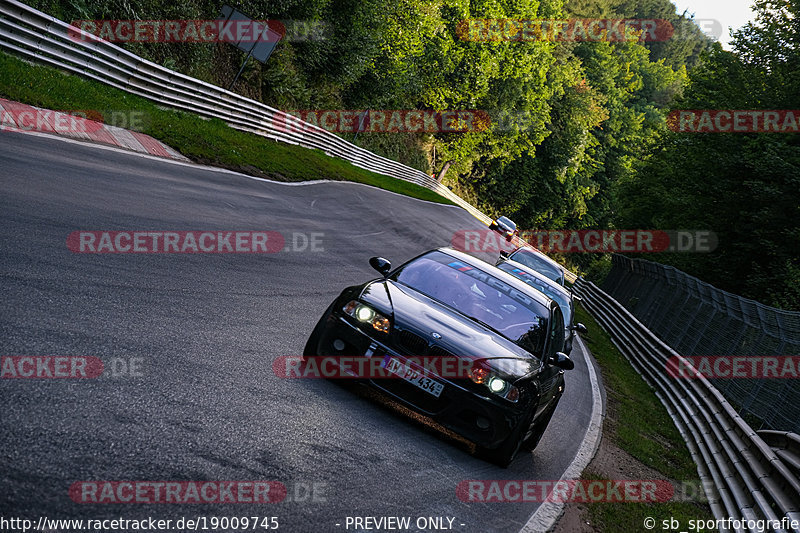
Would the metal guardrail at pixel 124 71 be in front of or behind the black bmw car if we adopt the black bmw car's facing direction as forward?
behind

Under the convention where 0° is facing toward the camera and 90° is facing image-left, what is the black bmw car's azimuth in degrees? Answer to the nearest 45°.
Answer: approximately 0°

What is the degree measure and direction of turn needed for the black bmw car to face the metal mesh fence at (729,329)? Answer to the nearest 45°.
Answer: approximately 135° to its left

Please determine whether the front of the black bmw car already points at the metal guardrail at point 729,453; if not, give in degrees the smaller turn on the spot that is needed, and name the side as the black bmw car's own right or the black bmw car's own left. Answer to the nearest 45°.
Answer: approximately 135° to the black bmw car's own left

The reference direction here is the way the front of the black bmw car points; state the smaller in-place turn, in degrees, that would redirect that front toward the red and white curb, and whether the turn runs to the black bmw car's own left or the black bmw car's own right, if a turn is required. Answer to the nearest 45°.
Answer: approximately 135° to the black bmw car's own right
